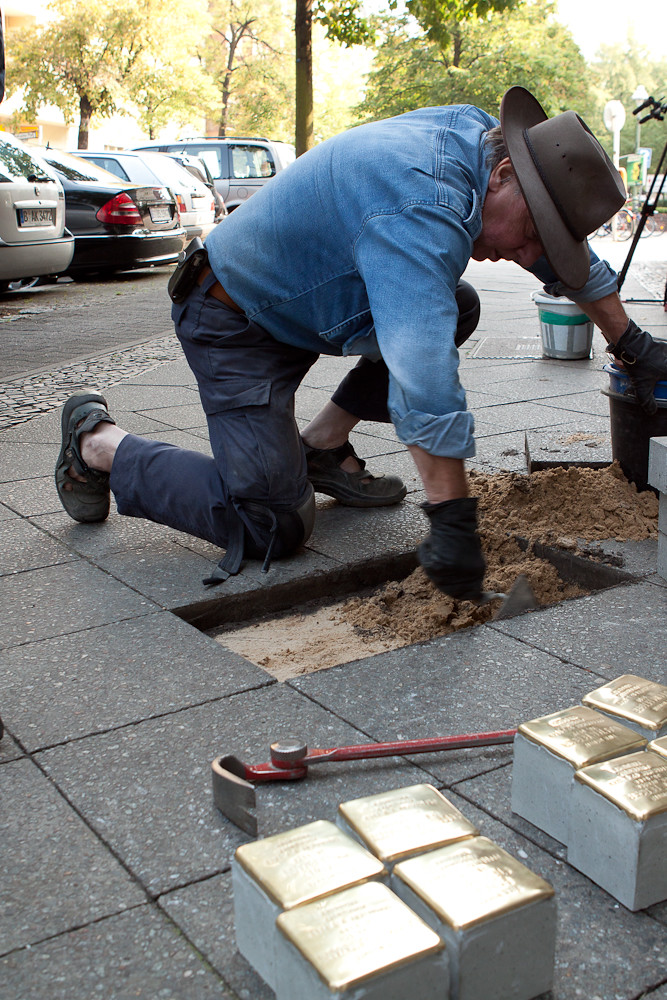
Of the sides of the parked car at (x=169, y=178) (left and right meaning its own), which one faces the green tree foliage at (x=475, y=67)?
right

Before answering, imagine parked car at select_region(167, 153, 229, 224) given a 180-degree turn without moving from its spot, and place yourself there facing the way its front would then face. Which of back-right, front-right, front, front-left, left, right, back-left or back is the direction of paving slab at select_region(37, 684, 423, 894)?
front-right

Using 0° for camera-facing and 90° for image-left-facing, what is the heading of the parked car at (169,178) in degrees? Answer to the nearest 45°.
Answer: approximately 135°

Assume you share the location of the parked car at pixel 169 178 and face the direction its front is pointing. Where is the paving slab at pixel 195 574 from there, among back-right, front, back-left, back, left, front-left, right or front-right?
back-left

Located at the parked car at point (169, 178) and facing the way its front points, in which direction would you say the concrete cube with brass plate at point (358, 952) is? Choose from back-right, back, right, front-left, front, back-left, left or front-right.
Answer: back-left

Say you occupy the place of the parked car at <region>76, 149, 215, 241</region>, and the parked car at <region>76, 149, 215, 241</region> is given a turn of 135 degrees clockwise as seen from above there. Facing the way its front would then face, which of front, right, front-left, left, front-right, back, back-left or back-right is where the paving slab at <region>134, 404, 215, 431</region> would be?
right

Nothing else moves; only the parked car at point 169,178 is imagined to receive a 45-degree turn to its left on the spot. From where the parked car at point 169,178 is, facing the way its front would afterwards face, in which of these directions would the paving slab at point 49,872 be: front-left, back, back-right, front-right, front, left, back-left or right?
left

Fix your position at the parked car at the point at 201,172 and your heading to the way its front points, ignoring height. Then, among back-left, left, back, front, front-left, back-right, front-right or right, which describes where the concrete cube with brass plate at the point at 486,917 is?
back-left
